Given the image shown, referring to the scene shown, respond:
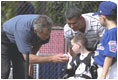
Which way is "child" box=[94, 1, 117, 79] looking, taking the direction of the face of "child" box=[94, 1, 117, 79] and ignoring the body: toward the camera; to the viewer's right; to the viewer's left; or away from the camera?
to the viewer's left

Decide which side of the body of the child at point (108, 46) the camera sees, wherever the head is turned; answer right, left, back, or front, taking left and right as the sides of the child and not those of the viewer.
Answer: left

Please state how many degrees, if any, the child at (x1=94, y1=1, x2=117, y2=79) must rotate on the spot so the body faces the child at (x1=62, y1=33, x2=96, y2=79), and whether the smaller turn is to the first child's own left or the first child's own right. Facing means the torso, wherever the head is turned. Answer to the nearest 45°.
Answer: approximately 45° to the first child's own right

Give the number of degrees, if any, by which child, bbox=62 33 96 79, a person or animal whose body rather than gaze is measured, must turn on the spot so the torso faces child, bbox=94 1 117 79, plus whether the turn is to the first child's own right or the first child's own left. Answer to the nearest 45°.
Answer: approximately 90° to the first child's own left

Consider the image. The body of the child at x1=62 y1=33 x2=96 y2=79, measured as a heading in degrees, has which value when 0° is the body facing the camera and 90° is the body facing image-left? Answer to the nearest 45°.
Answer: approximately 45°
